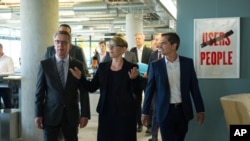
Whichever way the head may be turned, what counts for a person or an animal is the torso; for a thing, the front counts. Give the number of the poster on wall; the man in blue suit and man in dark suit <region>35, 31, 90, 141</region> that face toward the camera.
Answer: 3

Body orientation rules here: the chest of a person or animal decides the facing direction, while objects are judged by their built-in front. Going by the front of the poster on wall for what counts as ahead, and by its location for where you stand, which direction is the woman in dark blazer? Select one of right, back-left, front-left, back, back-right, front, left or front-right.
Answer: front-right

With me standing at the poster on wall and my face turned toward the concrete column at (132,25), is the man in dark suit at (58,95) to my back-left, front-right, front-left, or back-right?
back-left

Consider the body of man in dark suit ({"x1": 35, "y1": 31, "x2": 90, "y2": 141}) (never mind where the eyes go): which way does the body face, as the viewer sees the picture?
toward the camera

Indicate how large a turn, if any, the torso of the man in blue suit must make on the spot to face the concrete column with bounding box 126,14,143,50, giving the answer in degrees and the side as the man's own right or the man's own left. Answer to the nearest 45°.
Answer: approximately 180°

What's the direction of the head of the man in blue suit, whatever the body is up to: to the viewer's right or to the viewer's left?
to the viewer's left

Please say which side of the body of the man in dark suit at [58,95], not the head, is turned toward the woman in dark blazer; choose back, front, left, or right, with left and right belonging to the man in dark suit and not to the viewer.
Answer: left

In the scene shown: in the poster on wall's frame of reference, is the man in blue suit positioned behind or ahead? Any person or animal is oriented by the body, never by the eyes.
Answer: ahead

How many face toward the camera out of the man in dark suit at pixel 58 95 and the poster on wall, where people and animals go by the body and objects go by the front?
2

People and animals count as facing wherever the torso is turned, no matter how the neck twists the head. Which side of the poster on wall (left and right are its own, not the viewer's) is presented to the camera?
front

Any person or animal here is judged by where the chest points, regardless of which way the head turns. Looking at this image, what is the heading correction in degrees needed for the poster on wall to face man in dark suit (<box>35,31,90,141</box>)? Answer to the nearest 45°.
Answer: approximately 45° to its right

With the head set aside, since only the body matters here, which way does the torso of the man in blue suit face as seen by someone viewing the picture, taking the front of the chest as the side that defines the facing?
toward the camera
